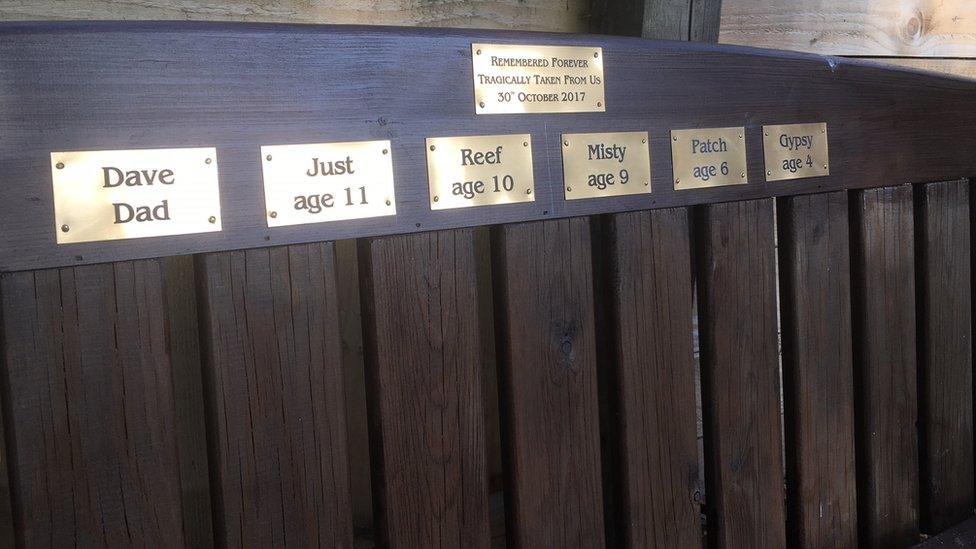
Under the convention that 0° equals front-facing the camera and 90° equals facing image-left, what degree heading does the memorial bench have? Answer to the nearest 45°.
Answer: approximately 315°

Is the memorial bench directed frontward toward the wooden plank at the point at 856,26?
no
